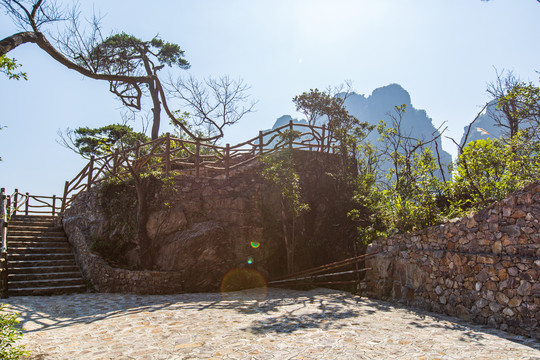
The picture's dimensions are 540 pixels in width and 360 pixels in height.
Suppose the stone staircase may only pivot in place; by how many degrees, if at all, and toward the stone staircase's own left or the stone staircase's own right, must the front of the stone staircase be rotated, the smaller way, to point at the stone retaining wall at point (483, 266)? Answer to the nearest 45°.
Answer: approximately 45° to the stone staircase's own left

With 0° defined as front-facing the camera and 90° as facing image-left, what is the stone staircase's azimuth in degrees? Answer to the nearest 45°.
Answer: approximately 0°

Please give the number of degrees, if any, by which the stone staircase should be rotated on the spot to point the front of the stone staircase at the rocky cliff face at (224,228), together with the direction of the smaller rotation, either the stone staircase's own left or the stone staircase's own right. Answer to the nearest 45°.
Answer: approximately 45° to the stone staircase's own left
